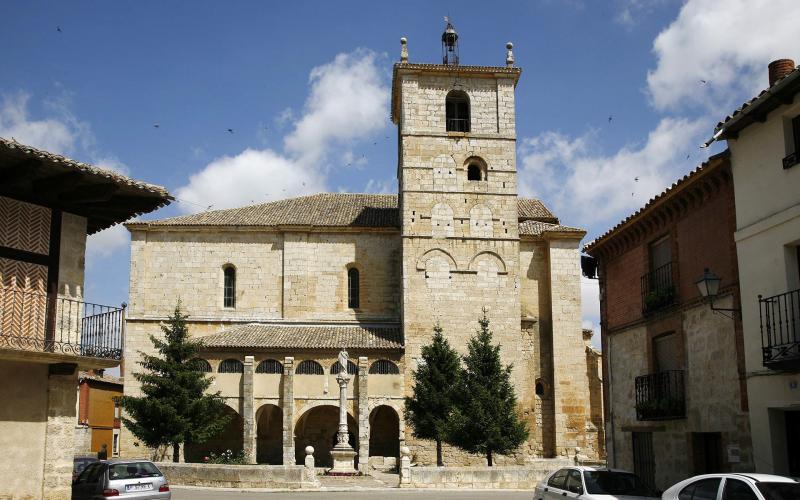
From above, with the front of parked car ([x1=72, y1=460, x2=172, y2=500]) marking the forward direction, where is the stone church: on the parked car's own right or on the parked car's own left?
on the parked car's own right

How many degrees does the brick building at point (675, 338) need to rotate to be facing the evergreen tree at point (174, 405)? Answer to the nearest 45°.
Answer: approximately 90° to its right

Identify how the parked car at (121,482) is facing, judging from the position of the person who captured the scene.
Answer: facing away from the viewer and to the left of the viewer

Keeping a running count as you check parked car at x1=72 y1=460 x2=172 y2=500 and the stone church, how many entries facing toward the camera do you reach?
1

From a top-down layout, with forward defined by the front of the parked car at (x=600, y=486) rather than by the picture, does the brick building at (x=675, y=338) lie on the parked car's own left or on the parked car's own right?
on the parked car's own left

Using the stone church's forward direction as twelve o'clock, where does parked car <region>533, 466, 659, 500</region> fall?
The parked car is roughly at 12 o'clock from the stone church.

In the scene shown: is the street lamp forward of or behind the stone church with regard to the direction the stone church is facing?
forward

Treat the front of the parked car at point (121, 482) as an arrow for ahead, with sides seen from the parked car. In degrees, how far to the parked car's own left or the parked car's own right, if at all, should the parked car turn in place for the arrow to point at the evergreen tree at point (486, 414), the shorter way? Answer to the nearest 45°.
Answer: approximately 90° to the parked car's own right

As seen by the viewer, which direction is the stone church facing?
toward the camera

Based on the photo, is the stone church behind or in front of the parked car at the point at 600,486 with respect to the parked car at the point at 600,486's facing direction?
behind

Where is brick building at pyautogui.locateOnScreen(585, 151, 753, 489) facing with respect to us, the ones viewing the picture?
facing the viewer and to the left of the viewer
